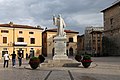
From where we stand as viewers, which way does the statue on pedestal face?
facing the viewer and to the left of the viewer
